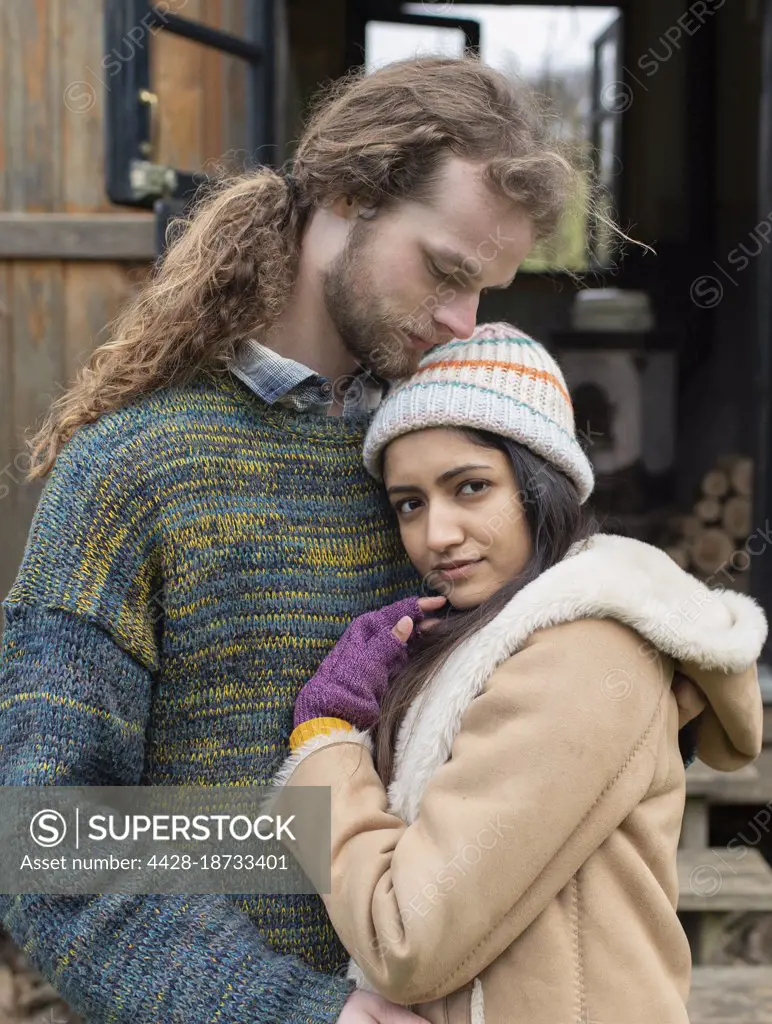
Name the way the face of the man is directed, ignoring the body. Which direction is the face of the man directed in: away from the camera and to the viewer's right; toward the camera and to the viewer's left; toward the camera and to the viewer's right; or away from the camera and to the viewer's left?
toward the camera and to the viewer's right

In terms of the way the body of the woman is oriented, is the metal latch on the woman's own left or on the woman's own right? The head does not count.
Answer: on the woman's own right

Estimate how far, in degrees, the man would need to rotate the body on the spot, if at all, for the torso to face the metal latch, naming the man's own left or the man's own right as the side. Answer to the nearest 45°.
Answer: approximately 135° to the man's own left

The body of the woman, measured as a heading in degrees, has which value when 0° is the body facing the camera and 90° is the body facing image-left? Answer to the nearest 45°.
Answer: approximately 90°

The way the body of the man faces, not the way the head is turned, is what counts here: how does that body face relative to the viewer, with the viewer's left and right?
facing the viewer and to the right of the viewer
